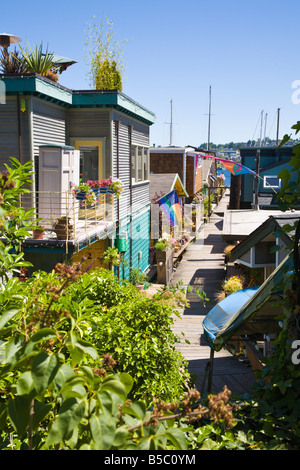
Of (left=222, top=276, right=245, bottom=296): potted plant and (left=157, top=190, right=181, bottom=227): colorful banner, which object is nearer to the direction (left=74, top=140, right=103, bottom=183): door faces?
the potted plant

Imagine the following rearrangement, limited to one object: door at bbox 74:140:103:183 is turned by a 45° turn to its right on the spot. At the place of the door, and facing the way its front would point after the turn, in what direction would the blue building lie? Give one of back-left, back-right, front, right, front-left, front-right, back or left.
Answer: back

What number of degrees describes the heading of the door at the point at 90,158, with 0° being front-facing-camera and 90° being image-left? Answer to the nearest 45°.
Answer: approximately 0°

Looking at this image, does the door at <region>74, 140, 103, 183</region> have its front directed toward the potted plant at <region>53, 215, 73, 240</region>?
yes
